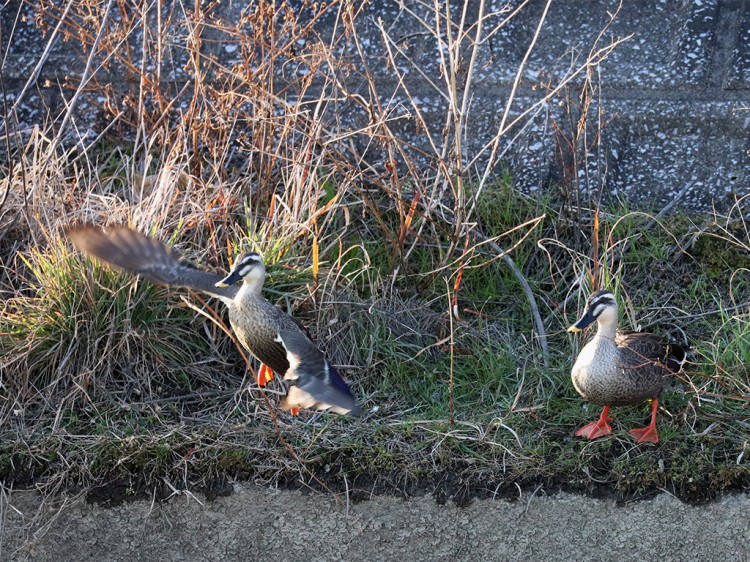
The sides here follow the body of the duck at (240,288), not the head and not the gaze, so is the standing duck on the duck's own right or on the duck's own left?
on the duck's own left

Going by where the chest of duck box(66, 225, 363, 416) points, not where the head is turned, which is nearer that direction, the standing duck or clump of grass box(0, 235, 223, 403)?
the clump of grass

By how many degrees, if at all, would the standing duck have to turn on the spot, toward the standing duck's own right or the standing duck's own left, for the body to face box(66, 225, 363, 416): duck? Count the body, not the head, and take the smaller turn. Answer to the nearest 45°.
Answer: approximately 45° to the standing duck's own right

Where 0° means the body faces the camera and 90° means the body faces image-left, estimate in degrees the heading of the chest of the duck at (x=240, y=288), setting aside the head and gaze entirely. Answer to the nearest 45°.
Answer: approximately 45°
